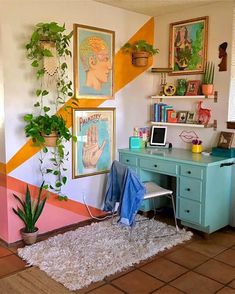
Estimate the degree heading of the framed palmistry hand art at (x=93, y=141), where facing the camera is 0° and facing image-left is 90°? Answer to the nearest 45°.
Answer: approximately 315°

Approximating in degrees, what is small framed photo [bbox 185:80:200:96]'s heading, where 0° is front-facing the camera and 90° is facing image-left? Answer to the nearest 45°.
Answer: approximately 45°

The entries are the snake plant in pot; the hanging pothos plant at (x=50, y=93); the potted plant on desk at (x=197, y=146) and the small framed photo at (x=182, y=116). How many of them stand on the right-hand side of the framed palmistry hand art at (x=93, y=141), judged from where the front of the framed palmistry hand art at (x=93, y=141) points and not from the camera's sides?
2

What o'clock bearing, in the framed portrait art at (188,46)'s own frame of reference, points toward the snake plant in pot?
The snake plant in pot is roughly at 12 o'clock from the framed portrait art.

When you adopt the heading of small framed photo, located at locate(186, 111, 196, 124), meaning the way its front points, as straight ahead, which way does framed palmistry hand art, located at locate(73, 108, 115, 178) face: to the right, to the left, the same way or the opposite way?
to the left

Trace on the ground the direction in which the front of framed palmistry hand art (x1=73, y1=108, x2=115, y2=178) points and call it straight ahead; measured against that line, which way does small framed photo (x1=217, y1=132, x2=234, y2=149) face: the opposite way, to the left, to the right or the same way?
to the right
